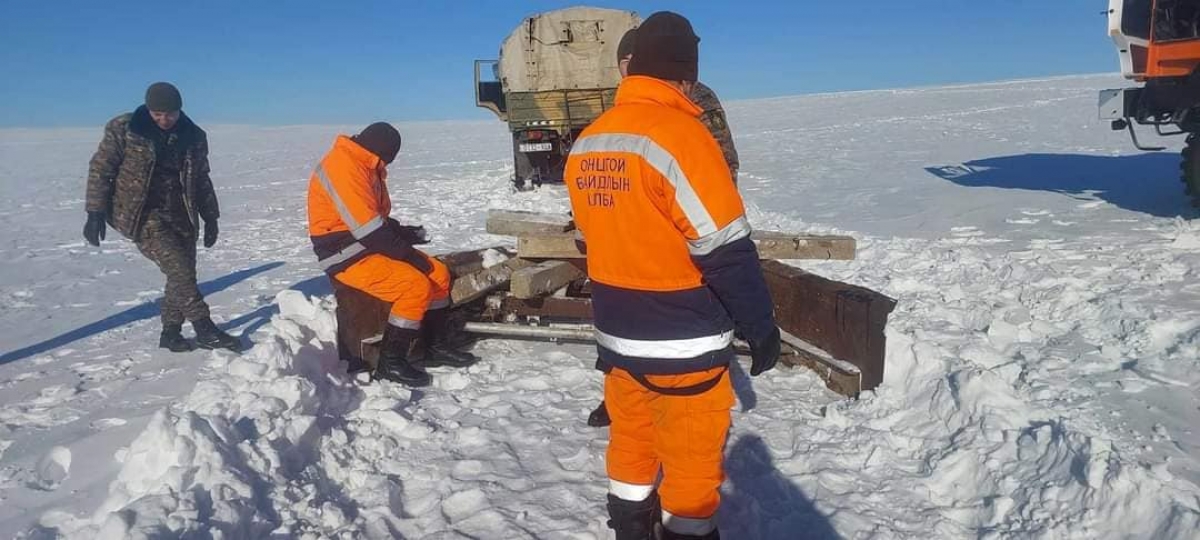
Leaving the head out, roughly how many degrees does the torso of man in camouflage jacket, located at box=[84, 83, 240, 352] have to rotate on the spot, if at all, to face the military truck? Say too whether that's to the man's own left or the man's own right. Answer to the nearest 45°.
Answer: approximately 90° to the man's own left

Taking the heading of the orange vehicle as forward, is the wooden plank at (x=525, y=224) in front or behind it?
in front

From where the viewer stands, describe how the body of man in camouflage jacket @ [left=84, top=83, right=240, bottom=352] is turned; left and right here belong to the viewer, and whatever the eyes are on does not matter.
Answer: facing the viewer and to the right of the viewer

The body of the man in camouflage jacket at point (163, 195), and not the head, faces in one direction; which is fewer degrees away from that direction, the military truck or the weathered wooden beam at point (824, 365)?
the weathered wooden beam

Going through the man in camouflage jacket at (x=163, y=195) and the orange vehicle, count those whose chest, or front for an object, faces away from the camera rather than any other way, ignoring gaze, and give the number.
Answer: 0

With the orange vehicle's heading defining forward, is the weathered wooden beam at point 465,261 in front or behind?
in front

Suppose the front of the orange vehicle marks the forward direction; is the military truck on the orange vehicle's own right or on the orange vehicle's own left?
on the orange vehicle's own right

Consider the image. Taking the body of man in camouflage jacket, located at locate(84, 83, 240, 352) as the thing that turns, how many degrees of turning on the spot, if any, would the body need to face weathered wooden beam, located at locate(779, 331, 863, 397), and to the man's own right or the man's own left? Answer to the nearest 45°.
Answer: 0° — they already face it

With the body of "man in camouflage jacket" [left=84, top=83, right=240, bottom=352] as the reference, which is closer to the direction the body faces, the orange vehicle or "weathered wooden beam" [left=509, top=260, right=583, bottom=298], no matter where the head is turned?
the weathered wooden beam

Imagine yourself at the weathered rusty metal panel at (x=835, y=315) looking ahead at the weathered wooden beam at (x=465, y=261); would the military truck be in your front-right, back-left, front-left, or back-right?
front-right

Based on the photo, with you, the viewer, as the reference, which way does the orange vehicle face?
facing the viewer and to the left of the viewer

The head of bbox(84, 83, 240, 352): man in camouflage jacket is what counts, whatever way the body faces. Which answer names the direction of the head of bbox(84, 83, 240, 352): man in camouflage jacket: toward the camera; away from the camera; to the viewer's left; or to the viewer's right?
toward the camera
